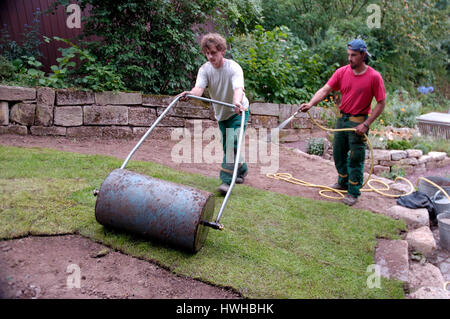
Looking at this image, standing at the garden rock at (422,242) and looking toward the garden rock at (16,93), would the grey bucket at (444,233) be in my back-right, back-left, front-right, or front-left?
back-right

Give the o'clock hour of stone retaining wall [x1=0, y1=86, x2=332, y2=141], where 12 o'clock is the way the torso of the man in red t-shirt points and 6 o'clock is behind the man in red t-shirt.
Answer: The stone retaining wall is roughly at 2 o'clock from the man in red t-shirt.

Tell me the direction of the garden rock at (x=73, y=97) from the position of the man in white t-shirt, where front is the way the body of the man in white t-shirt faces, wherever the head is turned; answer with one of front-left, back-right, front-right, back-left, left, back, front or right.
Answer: right

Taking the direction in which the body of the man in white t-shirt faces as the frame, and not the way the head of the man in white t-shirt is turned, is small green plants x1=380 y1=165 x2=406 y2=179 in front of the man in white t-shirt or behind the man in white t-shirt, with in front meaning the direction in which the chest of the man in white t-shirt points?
behind

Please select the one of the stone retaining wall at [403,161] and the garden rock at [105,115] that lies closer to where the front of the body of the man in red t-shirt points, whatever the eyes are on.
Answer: the garden rock

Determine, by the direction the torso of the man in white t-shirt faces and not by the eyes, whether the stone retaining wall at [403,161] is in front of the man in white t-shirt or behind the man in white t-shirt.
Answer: behind

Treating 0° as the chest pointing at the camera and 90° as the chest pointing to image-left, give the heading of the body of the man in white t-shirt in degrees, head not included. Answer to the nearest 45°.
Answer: approximately 45°

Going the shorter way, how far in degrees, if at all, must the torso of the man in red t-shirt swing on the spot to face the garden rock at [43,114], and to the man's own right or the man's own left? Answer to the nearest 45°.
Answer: approximately 45° to the man's own right

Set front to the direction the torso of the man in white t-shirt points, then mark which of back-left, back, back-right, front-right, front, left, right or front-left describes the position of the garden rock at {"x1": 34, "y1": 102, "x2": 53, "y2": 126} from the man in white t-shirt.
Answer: right

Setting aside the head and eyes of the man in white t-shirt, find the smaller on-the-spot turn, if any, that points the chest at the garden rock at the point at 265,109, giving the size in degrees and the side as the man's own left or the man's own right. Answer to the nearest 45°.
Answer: approximately 135° to the man's own right

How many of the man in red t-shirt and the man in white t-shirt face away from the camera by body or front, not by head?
0

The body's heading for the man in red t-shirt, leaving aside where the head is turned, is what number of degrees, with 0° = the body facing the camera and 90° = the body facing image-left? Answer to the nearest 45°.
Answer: approximately 45°
